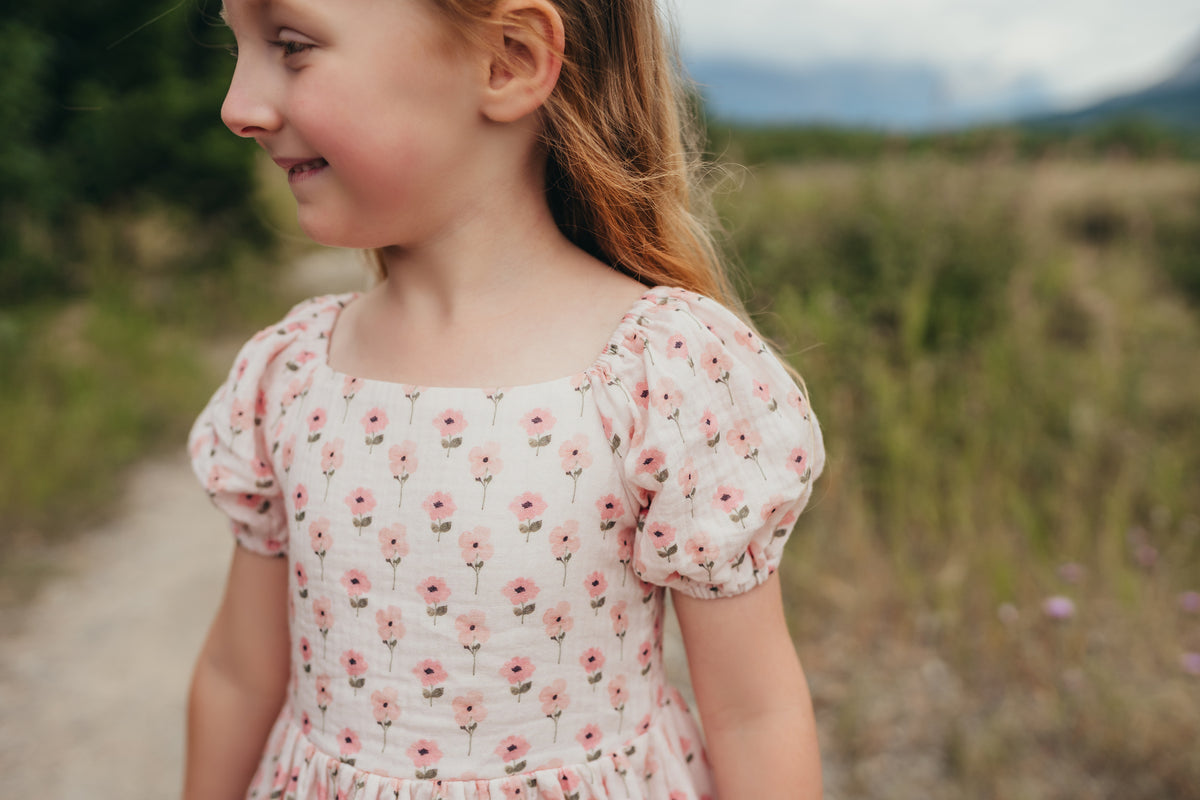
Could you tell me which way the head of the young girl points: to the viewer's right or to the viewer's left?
to the viewer's left

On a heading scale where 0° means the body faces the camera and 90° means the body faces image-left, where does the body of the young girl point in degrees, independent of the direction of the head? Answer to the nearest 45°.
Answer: approximately 45°
